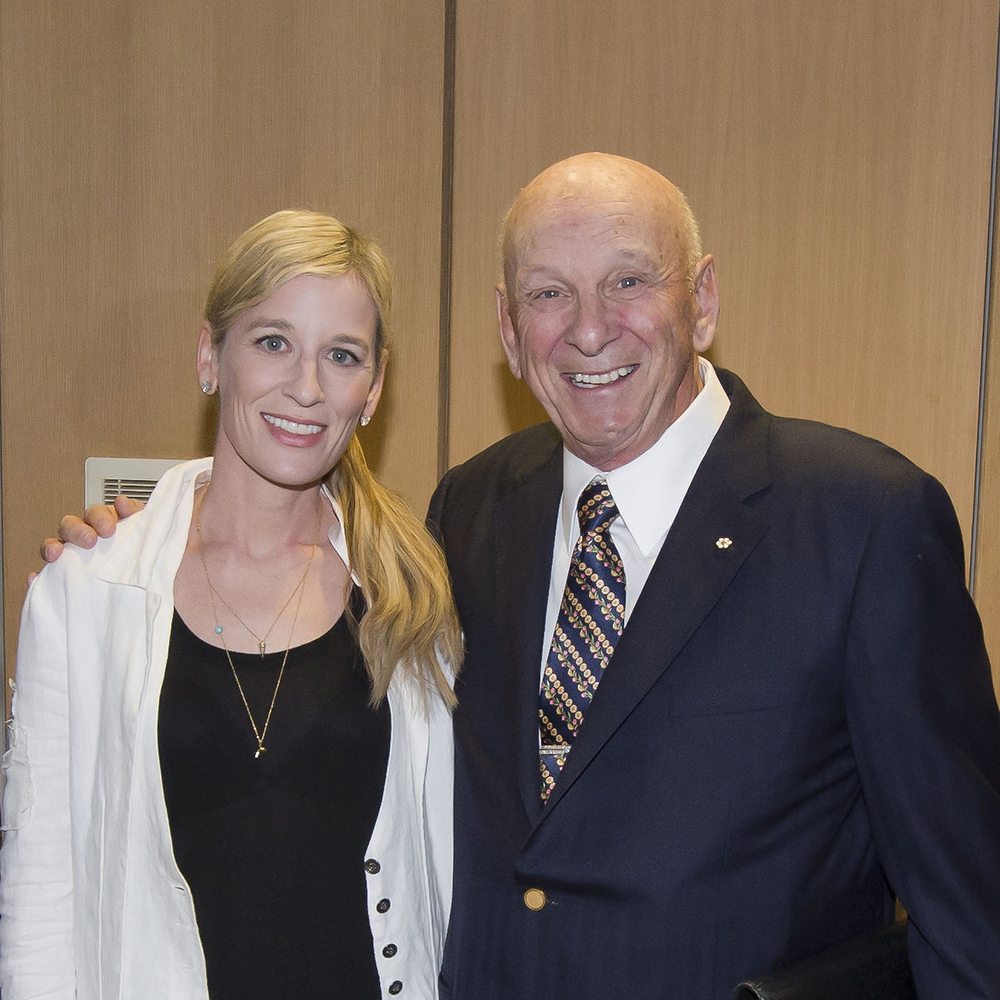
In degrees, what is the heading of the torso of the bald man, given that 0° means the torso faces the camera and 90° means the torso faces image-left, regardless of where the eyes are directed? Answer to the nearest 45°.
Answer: approximately 45°

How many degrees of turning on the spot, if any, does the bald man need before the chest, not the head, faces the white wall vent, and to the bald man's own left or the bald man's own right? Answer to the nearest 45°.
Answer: approximately 90° to the bald man's own right

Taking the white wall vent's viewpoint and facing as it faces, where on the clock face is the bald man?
The bald man is roughly at 11 o'clock from the white wall vent.

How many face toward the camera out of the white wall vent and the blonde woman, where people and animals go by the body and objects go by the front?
2

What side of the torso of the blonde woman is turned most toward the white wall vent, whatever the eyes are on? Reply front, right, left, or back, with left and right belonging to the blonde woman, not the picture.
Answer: back

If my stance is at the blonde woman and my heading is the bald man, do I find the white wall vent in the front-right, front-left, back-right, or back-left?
back-left
